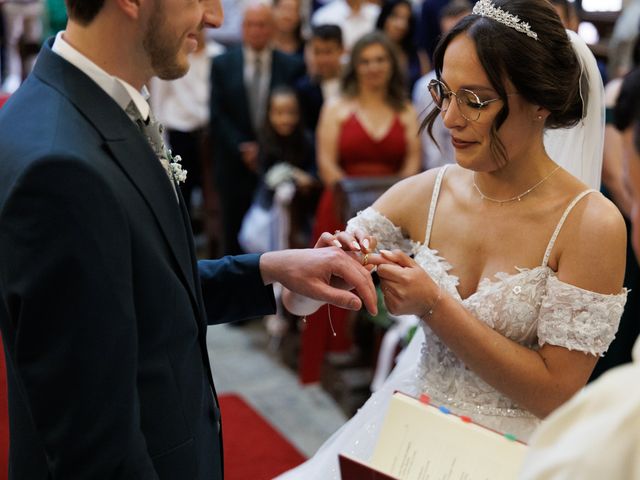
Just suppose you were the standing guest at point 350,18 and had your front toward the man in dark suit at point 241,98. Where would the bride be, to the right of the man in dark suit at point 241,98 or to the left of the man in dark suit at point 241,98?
left

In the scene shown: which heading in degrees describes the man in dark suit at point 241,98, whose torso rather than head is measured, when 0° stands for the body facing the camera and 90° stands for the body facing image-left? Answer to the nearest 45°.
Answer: approximately 0°

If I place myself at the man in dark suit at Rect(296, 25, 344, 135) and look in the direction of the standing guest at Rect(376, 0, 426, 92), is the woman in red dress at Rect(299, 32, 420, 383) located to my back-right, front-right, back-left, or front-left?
back-right

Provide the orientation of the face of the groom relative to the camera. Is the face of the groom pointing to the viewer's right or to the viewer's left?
to the viewer's right

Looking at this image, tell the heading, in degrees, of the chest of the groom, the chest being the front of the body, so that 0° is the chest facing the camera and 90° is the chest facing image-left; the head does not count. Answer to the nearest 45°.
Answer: approximately 270°

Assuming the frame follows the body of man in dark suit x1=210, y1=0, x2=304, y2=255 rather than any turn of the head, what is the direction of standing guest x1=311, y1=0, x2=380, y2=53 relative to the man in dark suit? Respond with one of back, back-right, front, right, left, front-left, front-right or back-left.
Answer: back-left

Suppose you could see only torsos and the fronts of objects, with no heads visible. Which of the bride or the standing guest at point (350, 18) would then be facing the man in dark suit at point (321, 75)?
the standing guest

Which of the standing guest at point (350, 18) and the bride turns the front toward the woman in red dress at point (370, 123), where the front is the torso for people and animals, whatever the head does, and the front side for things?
the standing guest

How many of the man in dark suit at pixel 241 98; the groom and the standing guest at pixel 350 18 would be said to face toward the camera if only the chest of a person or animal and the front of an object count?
2

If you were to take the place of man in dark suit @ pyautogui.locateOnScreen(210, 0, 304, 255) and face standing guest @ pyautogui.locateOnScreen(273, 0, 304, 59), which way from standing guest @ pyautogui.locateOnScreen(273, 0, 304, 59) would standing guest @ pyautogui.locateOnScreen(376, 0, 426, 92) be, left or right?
right

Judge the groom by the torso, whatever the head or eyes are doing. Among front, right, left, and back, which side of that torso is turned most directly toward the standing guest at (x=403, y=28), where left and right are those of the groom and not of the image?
left
